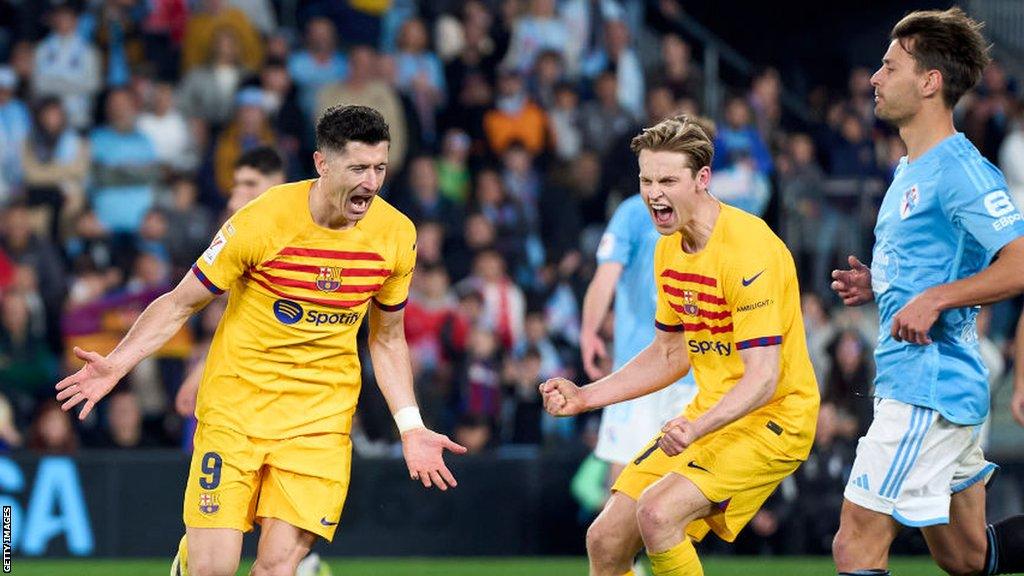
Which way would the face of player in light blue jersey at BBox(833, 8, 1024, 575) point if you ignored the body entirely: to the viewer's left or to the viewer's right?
to the viewer's left

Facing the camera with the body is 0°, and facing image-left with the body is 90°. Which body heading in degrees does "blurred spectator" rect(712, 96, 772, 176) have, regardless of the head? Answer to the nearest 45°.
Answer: approximately 0°

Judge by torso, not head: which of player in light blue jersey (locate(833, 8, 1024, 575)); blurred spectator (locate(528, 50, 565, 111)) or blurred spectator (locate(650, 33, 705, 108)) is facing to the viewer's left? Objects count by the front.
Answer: the player in light blue jersey

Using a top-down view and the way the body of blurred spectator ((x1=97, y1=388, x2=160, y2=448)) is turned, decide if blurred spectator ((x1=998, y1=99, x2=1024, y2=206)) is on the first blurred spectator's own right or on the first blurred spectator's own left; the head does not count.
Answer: on the first blurred spectator's own left

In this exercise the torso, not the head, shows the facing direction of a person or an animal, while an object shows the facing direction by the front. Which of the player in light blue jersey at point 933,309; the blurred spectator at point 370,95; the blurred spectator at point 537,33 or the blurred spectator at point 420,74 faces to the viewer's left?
the player in light blue jersey
